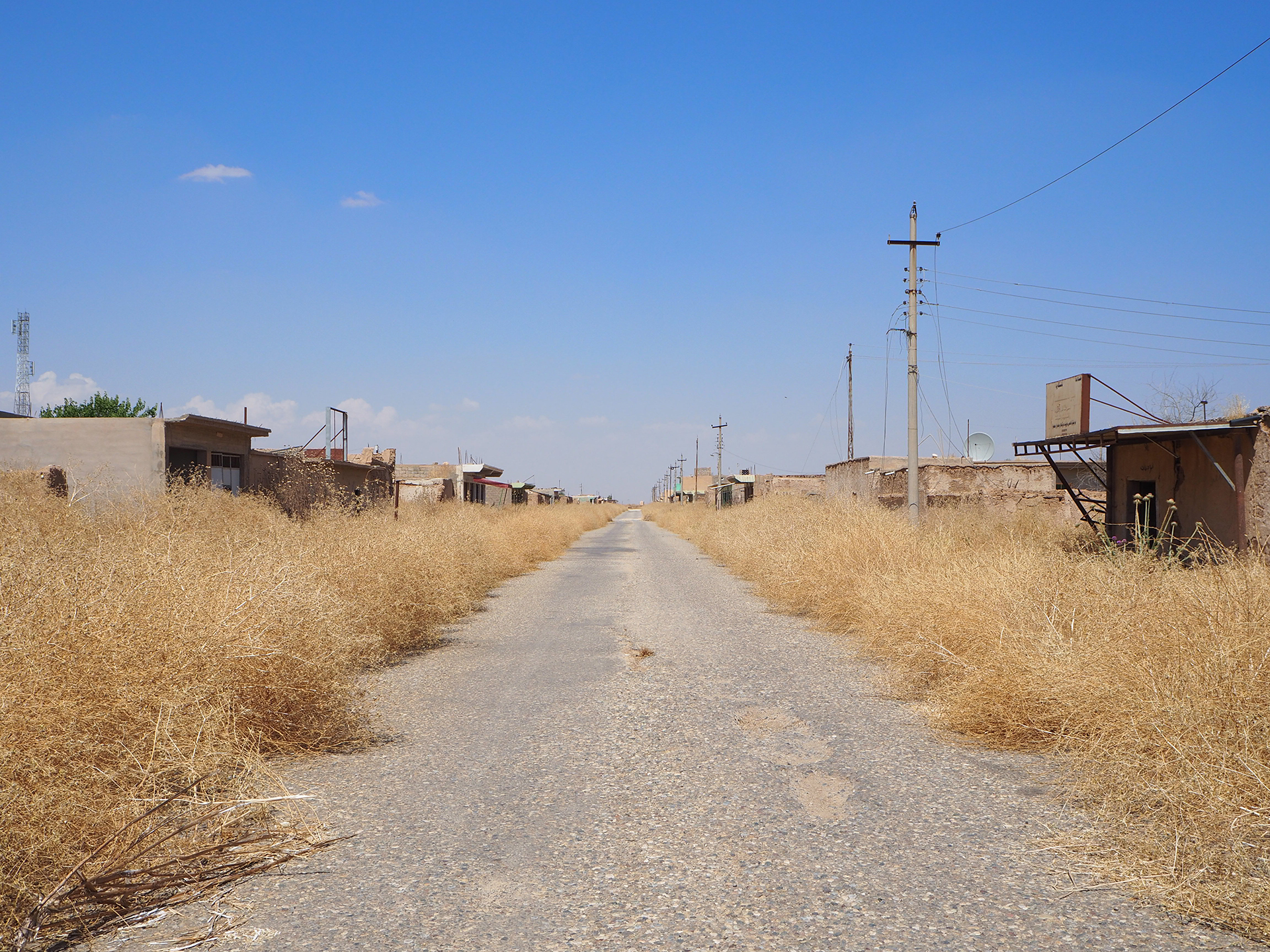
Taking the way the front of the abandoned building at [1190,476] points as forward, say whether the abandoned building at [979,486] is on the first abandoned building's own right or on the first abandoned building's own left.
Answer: on the first abandoned building's own right

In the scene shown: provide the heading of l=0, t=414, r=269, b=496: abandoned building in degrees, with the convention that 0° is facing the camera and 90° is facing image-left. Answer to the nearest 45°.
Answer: approximately 315°

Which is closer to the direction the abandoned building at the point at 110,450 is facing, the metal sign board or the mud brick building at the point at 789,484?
the metal sign board

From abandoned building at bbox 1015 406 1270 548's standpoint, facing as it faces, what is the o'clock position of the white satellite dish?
The white satellite dish is roughly at 4 o'clock from the abandoned building.

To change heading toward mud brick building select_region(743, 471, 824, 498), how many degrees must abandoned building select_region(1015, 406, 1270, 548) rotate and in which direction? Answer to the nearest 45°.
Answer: approximately 90° to its right
